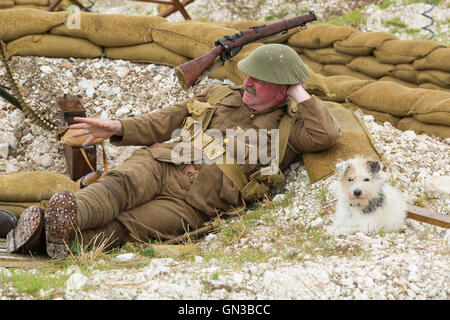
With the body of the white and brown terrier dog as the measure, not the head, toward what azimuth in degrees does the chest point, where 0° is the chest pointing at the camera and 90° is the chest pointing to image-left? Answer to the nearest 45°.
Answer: approximately 45°

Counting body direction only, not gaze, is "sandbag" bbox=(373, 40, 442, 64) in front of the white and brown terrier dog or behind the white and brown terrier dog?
behind

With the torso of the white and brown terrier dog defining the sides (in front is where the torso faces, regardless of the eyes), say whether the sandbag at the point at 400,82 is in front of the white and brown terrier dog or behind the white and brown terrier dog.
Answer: behind

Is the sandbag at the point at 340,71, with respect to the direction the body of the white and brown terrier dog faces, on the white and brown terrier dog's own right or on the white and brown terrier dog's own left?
on the white and brown terrier dog's own right

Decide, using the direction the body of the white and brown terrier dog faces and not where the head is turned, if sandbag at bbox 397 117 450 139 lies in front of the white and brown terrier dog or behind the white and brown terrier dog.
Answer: behind

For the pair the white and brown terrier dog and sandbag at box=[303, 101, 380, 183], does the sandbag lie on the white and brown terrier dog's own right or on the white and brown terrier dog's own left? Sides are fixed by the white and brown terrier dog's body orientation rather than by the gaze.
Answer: on the white and brown terrier dog's own right

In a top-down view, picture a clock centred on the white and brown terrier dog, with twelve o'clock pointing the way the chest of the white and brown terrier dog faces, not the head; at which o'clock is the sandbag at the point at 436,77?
The sandbag is roughly at 5 o'clock from the white and brown terrier dog.

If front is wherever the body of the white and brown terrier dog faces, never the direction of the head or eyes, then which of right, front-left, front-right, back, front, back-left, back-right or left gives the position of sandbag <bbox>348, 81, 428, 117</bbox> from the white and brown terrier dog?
back-right

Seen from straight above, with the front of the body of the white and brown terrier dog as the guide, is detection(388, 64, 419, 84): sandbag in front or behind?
behind

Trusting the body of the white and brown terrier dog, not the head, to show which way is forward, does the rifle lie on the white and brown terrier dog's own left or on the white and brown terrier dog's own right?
on the white and brown terrier dog's own right

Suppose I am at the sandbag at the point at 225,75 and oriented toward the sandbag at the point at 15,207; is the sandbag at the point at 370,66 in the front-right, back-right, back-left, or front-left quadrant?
back-left
